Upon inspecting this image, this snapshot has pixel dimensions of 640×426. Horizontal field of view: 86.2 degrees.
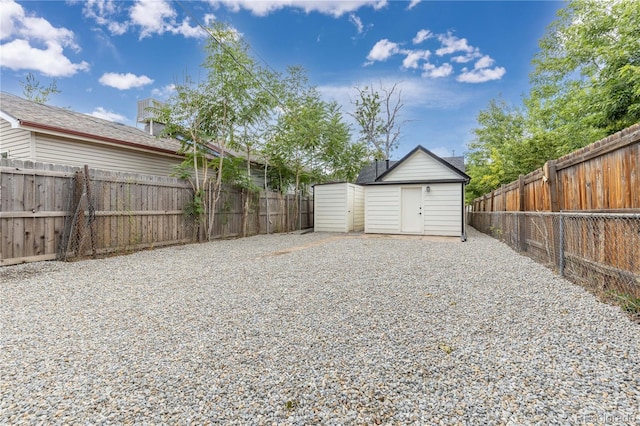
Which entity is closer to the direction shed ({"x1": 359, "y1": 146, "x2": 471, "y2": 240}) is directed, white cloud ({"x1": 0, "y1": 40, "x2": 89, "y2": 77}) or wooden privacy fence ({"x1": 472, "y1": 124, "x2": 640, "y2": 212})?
the wooden privacy fence

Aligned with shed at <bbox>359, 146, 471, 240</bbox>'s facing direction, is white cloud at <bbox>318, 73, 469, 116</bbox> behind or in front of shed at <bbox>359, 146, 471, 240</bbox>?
behind

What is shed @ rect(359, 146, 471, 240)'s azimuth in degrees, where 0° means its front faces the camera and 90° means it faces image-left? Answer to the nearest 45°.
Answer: approximately 0°
